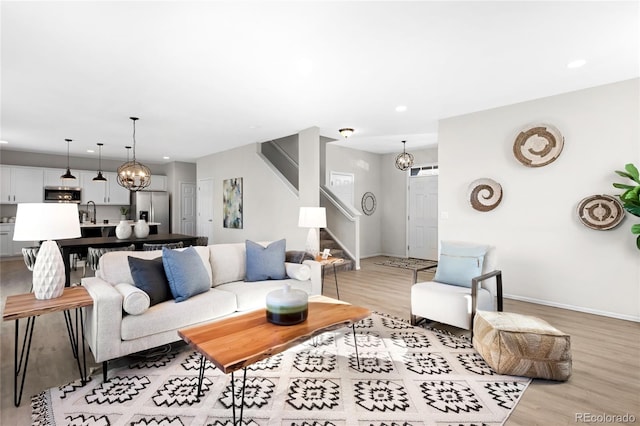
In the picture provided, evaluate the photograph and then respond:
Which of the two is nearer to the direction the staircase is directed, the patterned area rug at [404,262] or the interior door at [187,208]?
the patterned area rug

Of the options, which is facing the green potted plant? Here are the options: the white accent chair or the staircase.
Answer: the staircase

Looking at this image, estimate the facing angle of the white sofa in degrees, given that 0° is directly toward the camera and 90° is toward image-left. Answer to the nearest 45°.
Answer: approximately 315°

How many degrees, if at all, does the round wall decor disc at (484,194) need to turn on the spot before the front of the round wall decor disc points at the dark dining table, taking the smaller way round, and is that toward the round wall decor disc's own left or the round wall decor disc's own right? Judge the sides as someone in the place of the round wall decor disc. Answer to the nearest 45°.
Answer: approximately 45° to the round wall decor disc's own right

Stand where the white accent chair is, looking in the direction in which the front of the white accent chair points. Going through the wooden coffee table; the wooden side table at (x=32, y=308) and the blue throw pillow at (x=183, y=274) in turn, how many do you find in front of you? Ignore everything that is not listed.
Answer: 3

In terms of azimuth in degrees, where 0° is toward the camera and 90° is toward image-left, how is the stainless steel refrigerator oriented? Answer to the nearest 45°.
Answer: approximately 0°

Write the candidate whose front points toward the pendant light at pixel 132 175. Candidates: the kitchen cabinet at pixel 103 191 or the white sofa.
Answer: the kitchen cabinet

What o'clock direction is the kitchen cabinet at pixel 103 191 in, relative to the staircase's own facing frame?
The kitchen cabinet is roughly at 5 o'clock from the staircase.

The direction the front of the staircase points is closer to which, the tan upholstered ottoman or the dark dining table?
the tan upholstered ottoman
